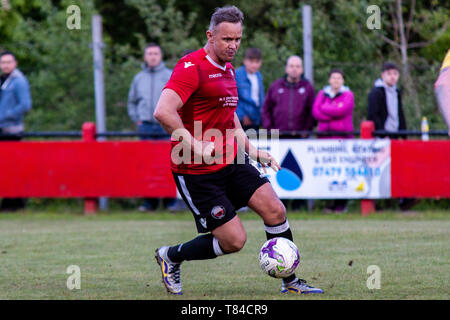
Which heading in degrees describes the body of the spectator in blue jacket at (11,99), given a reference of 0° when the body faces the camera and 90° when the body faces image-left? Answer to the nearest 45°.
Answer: approximately 45°

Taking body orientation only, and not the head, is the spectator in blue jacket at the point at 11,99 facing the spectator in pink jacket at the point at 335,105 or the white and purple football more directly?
the white and purple football

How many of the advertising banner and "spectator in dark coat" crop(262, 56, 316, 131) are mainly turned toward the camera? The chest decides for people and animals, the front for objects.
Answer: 2

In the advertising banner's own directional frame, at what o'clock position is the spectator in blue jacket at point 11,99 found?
The spectator in blue jacket is roughly at 3 o'clock from the advertising banner.

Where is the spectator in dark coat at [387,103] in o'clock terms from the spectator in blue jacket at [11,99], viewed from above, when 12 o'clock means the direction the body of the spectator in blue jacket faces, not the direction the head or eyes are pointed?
The spectator in dark coat is roughly at 8 o'clock from the spectator in blue jacket.

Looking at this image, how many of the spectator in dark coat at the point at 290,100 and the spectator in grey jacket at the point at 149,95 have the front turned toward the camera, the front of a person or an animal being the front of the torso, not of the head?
2

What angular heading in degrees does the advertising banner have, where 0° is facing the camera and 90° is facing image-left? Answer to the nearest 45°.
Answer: approximately 0°

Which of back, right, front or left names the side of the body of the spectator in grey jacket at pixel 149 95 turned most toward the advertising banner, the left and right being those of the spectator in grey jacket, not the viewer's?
left
